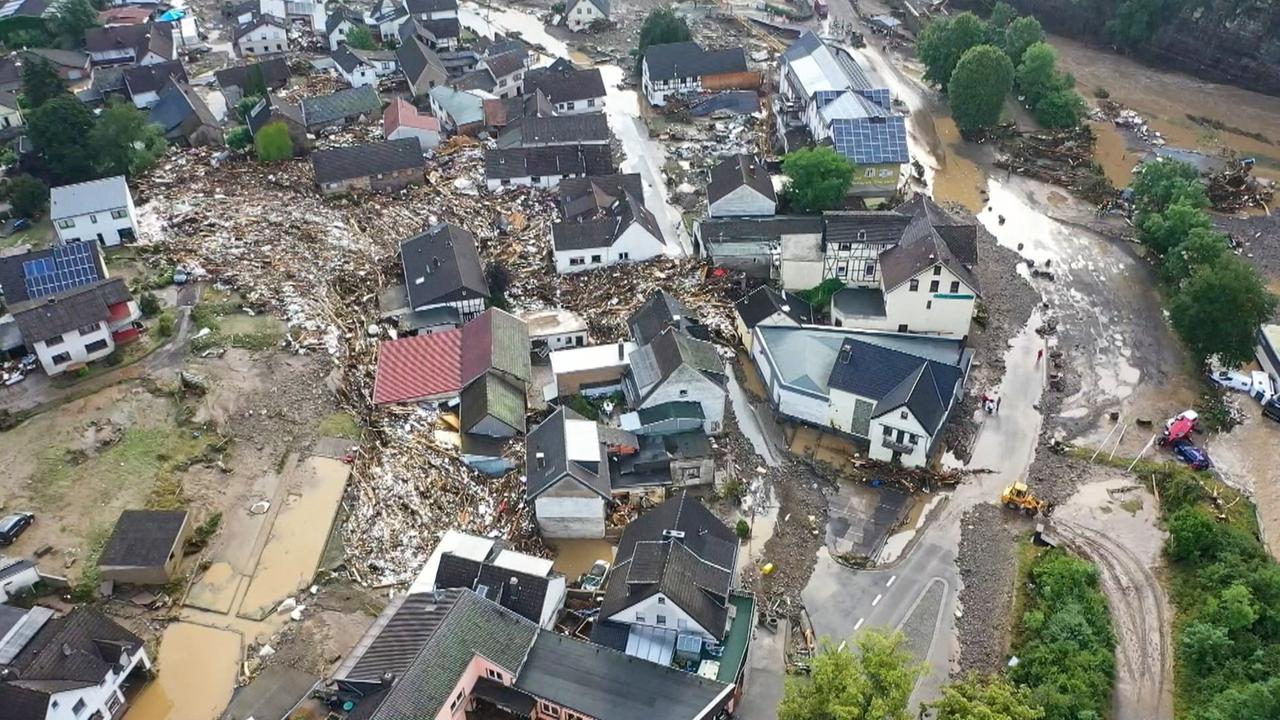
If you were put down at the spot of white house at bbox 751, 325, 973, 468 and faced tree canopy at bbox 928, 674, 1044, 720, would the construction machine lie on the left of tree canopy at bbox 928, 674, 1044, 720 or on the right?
left

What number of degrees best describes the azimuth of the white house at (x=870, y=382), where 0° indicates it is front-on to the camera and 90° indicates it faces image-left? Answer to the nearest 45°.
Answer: approximately 0°

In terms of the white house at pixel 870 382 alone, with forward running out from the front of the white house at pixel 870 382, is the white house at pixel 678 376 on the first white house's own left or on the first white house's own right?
on the first white house's own right

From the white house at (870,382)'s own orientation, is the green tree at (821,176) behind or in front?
behind

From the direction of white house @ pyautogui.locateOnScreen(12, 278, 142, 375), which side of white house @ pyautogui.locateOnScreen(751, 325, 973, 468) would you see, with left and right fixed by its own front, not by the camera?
right

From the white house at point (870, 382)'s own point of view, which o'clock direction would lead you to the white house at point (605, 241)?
the white house at point (605, 241) is roughly at 4 o'clock from the white house at point (870, 382).

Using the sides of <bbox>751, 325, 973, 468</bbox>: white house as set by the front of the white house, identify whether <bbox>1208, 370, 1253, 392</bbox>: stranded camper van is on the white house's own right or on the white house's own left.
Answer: on the white house's own left

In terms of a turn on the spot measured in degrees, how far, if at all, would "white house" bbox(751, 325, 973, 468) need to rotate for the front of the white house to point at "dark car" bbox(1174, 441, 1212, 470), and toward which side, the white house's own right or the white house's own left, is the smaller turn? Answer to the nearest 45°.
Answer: approximately 90° to the white house's own left

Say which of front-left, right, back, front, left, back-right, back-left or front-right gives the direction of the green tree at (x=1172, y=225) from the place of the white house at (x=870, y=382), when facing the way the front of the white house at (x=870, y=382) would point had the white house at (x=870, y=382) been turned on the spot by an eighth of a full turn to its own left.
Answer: left

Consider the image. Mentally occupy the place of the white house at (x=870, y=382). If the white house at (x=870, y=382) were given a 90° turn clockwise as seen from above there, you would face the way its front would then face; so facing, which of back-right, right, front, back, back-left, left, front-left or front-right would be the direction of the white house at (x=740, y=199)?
front-right

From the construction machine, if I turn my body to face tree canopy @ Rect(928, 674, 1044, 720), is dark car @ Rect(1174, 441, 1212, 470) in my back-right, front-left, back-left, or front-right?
back-left
